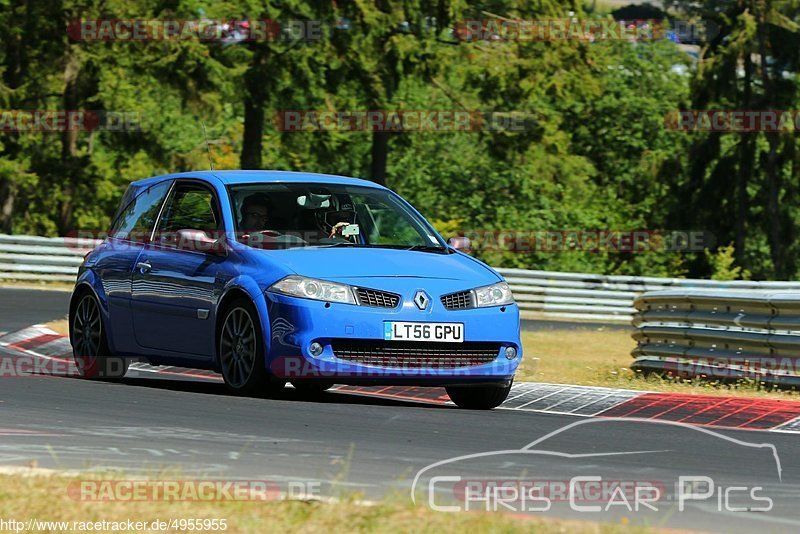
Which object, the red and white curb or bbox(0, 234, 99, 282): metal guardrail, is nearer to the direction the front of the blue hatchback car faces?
the red and white curb

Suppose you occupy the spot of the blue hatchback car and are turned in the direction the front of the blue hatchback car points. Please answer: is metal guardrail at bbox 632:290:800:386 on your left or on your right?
on your left

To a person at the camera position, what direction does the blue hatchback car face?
facing the viewer and to the right of the viewer

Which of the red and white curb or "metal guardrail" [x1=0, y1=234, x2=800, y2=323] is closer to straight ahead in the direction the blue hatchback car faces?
the red and white curb

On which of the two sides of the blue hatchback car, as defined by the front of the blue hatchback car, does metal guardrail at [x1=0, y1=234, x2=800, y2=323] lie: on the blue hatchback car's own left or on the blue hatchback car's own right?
on the blue hatchback car's own left

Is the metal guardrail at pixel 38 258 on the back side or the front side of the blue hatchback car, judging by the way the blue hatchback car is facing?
on the back side
